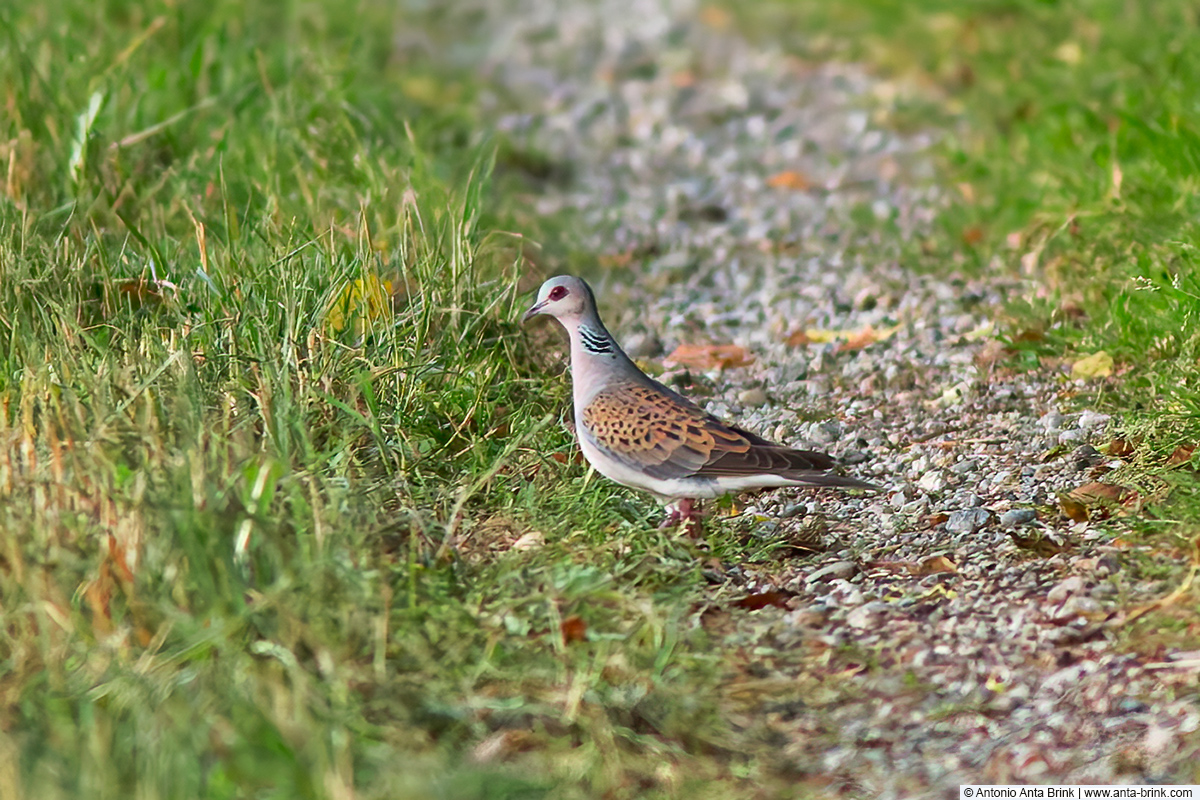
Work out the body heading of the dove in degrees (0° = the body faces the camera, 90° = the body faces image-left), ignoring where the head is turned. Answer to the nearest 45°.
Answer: approximately 90°

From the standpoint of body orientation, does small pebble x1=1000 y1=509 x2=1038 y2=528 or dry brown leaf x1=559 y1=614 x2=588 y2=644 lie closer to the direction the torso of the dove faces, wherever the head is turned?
the dry brown leaf

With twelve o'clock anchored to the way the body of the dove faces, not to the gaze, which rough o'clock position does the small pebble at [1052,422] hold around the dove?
The small pebble is roughly at 5 o'clock from the dove.

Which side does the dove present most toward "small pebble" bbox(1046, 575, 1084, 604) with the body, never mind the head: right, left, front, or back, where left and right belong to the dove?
back

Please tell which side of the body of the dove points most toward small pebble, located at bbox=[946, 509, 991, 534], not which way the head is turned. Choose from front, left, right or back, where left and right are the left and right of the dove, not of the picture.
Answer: back

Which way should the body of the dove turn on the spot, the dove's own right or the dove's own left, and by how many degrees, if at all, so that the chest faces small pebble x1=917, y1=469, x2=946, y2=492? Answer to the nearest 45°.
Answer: approximately 135° to the dove's own right

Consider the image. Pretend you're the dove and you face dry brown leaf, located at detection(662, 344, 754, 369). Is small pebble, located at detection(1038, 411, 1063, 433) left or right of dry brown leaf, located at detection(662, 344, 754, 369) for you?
right

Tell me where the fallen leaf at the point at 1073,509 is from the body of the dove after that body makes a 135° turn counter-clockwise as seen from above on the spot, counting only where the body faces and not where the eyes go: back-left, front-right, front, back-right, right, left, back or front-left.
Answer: front-left

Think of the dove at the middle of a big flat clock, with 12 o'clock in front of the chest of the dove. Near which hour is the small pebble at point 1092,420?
The small pebble is roughly at 5 o'clock from the dove.

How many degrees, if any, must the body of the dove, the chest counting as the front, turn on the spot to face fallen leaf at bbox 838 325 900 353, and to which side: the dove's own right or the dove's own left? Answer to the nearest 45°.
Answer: approximately 90° to the dove's own right

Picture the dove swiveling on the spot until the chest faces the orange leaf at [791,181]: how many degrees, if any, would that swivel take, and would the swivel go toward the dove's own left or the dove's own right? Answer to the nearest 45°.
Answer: approximately 90° to the dove's own right

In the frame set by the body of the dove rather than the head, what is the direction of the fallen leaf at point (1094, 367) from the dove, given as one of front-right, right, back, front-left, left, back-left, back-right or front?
back-right

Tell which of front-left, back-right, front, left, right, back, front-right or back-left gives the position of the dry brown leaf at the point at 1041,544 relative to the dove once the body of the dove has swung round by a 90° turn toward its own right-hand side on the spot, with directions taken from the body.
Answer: right

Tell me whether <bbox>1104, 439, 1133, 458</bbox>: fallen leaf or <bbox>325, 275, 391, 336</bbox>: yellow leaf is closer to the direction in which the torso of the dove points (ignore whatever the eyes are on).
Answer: the yellow leaf

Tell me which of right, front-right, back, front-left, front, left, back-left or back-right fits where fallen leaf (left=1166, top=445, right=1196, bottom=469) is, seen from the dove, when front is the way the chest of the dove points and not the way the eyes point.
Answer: back

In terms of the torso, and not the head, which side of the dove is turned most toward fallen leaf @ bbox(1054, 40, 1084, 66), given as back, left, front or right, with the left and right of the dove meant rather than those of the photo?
right

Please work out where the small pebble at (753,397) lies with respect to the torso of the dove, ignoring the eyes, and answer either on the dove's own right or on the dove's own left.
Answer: on the dove's own right

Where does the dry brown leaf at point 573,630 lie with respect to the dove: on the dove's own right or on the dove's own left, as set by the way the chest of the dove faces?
on the dove's own left
